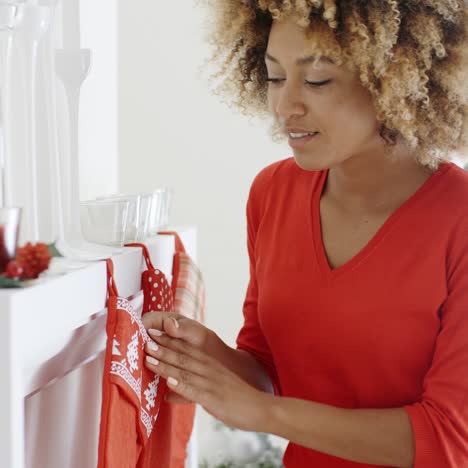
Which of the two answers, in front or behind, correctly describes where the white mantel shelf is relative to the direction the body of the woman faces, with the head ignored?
in front

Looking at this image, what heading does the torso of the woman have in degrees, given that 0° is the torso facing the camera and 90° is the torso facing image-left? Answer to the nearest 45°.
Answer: approximately 45°

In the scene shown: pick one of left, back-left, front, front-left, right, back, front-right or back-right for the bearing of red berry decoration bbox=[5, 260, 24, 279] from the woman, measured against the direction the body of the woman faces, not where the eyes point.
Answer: front

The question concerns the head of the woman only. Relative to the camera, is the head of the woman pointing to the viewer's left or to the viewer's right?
to the viewer's left

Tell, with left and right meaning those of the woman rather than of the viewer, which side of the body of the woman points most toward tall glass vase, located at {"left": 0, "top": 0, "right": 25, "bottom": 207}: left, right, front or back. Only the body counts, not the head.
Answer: front

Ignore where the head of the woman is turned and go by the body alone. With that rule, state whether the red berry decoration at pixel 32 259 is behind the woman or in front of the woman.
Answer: in front
